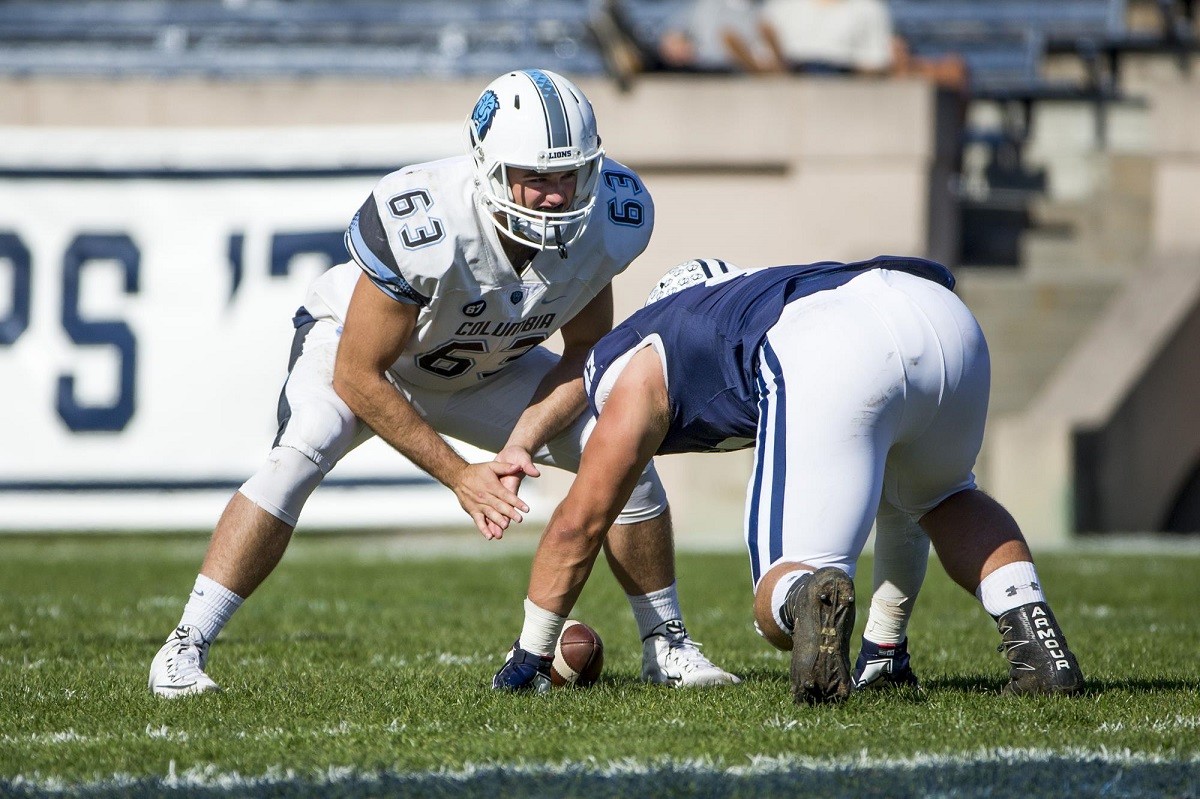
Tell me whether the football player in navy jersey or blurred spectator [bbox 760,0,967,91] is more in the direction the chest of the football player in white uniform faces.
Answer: the football player in navy jersey

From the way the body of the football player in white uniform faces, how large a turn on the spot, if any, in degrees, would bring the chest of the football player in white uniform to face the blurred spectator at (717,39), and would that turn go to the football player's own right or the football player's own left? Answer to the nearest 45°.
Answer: approximately 135° to the football player's own left

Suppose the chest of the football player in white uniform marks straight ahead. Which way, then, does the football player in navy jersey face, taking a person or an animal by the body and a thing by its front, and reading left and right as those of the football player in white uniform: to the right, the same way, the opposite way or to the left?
the opposite way

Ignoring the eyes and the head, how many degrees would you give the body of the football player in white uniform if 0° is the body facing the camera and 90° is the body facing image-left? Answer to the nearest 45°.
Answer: approximately 315°

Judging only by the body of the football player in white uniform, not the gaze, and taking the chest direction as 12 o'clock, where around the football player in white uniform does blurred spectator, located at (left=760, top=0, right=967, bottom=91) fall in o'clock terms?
The blurred spectator is roughly at 8 o'clock from the football player in white uniform.

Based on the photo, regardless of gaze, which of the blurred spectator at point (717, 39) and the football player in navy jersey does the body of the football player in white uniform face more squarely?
the football player in navy jersey

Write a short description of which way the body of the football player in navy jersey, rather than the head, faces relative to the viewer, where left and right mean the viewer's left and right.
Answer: facing away from the viewer and to the left of the viewer
